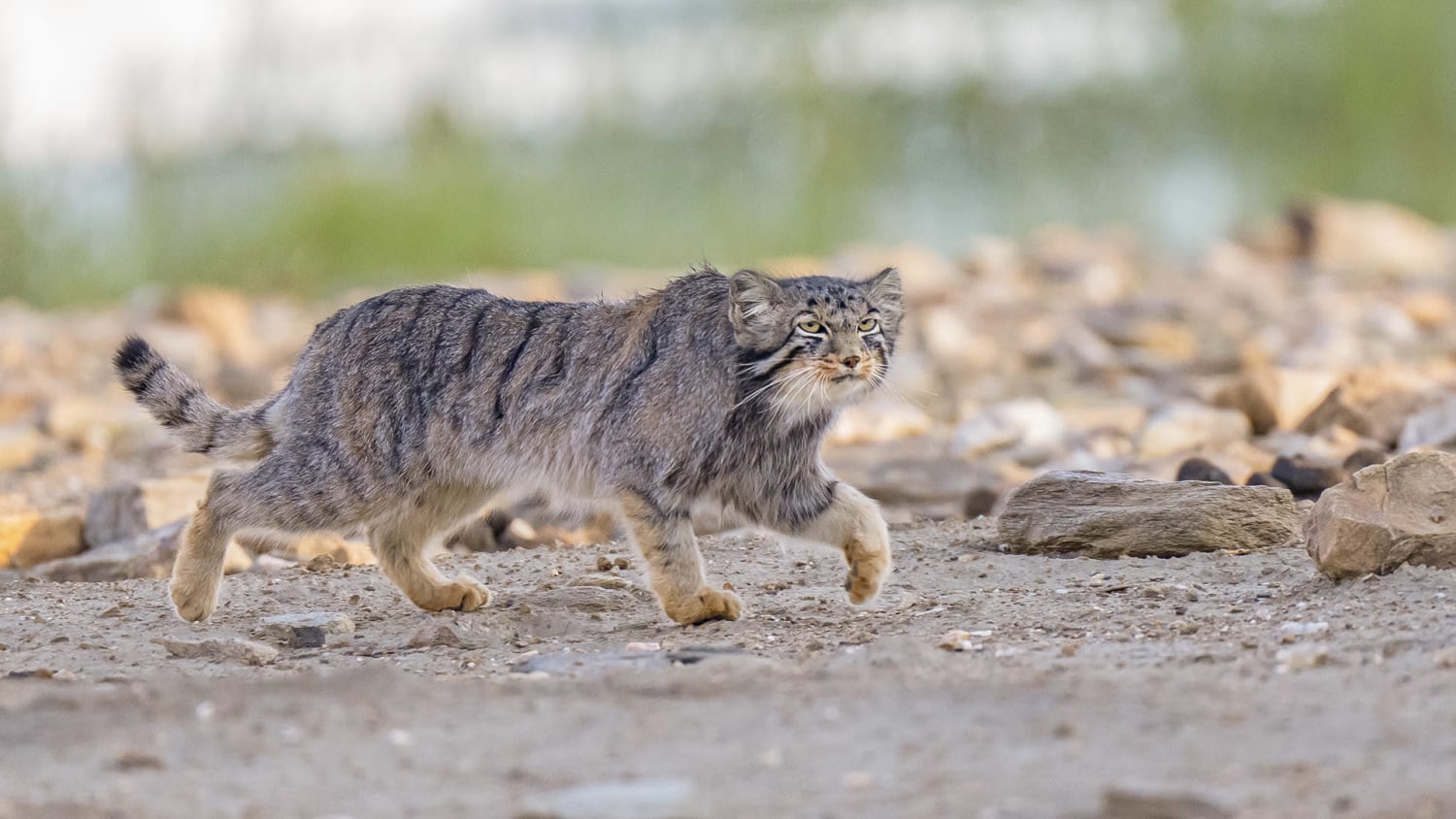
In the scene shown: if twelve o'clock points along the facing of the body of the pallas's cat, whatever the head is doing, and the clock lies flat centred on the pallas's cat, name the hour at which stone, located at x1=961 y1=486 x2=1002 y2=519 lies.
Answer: The stone is roughly at 11 o'clock from the pallas's cat.

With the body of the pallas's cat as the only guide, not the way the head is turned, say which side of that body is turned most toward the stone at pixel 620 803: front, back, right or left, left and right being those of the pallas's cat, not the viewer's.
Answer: right

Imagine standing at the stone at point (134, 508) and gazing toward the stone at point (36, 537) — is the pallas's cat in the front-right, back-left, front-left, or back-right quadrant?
back-left

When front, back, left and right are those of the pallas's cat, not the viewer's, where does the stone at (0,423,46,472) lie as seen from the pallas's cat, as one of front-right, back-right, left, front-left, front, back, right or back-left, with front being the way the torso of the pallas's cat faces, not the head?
back-left

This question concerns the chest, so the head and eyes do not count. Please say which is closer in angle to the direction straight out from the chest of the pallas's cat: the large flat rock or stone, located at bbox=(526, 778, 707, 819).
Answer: the large flat rock

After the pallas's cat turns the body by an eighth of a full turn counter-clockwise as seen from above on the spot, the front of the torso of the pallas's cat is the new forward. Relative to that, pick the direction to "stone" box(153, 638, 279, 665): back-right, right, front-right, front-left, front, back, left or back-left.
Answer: back

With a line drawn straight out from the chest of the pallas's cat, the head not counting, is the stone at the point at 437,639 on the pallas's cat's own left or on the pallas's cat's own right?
on the pallas's cat's own right

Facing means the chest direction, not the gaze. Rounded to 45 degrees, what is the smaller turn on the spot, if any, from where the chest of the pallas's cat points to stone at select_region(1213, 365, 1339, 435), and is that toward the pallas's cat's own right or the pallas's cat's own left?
approximately 45° to the pallas's cat's own left

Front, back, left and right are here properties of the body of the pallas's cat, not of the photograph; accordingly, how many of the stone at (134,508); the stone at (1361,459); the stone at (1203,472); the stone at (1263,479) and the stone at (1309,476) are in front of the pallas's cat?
4

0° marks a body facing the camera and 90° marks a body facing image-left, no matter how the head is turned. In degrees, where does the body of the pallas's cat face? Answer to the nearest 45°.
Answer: approximately 270°

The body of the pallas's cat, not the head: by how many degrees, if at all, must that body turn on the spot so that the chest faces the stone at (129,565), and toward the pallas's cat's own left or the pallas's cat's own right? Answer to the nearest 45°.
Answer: approximately 135° to the pallas's cat's own left

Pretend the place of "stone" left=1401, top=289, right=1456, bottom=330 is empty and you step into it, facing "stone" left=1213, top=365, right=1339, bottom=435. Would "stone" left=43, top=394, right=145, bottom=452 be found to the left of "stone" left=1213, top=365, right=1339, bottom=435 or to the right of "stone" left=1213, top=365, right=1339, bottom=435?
right

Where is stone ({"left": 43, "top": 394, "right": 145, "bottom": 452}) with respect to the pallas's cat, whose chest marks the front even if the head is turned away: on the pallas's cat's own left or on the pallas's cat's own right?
on the pallas's cat's own left
